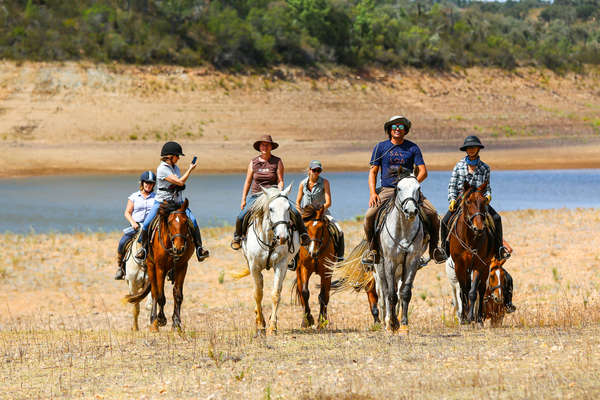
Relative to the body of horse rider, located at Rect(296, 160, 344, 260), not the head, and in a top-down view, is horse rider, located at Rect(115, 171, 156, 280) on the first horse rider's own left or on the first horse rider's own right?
on the first horse rider's own right

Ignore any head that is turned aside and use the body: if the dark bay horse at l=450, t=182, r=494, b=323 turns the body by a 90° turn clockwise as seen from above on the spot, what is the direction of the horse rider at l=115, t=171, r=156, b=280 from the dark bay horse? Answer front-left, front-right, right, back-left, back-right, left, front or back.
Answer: front

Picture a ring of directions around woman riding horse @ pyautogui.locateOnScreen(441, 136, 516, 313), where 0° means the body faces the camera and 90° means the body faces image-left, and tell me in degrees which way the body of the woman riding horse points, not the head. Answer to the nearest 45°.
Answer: approximately 0°

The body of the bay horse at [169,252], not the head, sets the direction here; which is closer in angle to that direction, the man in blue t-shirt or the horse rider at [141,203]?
the man in blue t-shirt

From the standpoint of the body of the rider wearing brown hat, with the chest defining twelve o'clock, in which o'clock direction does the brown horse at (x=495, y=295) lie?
The brown horse is roughly at 9 o'clock from the rider wearing brown hat.

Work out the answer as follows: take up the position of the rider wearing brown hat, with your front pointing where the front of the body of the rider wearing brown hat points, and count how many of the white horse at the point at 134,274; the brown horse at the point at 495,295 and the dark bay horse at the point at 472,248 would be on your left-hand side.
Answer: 2

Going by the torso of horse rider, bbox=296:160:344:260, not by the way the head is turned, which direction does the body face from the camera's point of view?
toward the camera

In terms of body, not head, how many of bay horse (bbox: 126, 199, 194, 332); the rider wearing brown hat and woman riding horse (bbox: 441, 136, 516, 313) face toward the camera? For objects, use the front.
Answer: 3

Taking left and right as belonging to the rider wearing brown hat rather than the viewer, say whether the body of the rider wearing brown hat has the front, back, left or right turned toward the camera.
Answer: front

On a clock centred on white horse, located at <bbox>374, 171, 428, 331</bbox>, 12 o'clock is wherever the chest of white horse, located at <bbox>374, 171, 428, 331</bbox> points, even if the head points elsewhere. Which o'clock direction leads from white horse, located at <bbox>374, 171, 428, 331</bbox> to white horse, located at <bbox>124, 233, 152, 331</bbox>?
white horse, located at <bbox>124, 233, 152, 331</bbox> is roughly at 4 o'clock from white horse, located at <bbox>374, 171, 428, 331</bbox>.

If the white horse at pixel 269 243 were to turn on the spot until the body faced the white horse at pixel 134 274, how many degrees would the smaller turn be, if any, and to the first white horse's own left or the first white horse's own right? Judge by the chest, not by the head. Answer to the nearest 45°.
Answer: approximately 135° to the first white horse's own right

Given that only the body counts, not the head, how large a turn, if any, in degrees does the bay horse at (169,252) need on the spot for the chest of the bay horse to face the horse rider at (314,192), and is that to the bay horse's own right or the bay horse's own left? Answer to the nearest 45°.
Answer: approximately 90° to the bay horse's own left
